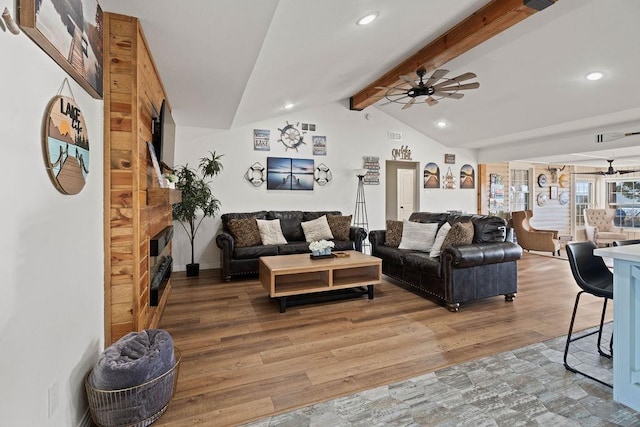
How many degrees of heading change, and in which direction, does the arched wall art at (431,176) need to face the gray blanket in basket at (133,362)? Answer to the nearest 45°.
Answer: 0° — it already faces it

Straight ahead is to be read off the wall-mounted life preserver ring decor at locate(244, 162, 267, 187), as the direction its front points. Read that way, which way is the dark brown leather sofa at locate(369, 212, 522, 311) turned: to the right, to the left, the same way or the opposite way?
to the right

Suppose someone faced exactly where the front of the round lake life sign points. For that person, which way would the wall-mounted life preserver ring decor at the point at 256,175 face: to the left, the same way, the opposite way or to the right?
to the right

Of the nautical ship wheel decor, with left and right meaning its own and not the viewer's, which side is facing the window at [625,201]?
left

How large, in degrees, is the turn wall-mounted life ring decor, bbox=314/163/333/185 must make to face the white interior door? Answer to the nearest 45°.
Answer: approximately 135° to its left

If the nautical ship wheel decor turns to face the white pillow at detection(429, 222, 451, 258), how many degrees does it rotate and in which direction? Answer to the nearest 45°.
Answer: approximately 45° to its left

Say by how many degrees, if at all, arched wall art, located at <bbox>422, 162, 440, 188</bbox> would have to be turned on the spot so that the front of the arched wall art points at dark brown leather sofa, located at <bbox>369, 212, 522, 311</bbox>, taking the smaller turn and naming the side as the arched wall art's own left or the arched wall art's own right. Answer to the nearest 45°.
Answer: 0° — it already faces it

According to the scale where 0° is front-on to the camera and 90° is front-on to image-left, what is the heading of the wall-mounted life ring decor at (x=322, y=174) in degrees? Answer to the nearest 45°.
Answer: approximately 0°

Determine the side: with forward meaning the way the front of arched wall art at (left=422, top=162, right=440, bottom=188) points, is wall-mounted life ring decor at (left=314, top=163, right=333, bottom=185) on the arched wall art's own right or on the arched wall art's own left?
on the arched wall art's own right

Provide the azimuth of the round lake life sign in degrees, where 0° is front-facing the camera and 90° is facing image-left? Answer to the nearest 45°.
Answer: approximately 315°
